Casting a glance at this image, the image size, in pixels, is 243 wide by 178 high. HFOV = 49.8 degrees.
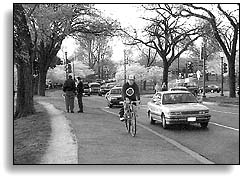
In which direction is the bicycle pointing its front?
toward the camera

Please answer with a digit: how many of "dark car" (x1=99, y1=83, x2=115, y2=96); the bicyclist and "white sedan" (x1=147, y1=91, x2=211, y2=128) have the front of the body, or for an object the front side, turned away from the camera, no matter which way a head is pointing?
0

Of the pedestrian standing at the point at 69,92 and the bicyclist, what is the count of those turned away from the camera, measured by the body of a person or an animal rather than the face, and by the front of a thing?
1

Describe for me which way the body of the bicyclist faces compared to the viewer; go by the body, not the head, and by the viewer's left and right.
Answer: facing the viewer

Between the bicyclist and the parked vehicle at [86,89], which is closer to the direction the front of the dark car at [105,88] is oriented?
the bicyclist
